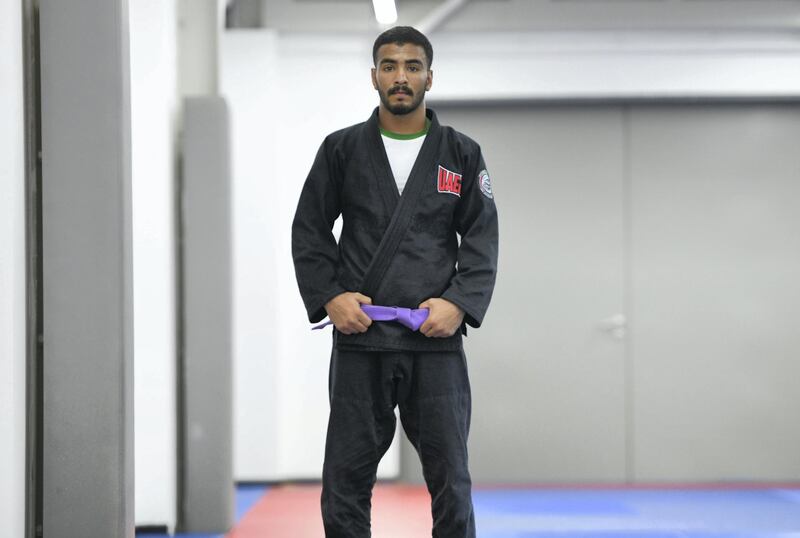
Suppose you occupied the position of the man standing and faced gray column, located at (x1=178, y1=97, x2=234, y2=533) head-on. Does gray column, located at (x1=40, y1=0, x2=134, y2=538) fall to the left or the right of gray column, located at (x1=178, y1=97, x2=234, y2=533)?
left

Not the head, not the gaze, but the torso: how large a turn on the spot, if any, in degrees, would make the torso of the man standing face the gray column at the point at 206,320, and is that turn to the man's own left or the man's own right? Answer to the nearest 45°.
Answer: approximately 135° to the man's own right

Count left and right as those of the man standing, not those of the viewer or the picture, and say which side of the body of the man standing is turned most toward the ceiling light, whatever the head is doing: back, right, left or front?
back

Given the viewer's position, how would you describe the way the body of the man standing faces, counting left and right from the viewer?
facing the viewer

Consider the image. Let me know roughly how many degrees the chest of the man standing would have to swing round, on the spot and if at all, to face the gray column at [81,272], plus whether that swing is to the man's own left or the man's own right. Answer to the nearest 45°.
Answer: approximately 90° to the man's own right
